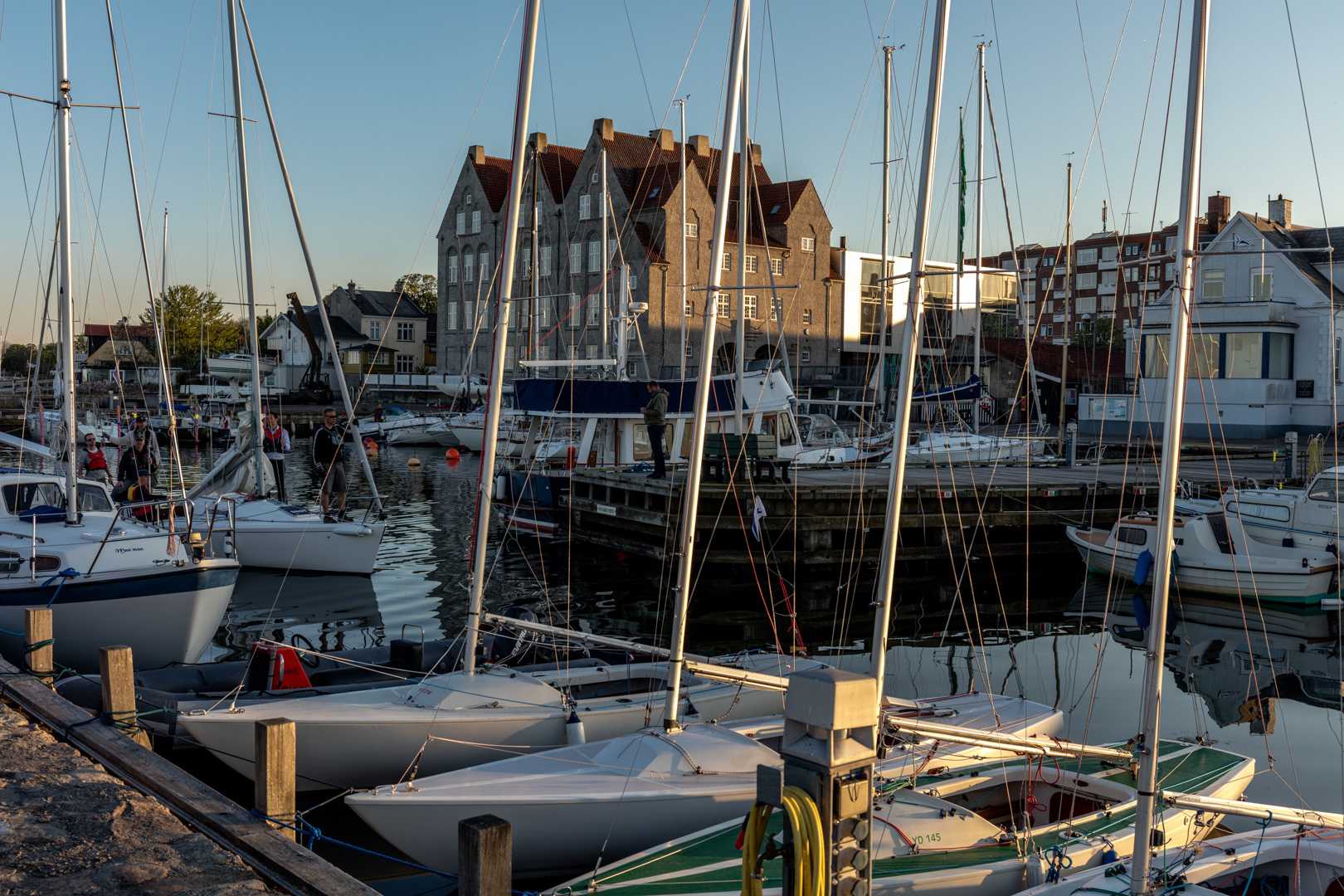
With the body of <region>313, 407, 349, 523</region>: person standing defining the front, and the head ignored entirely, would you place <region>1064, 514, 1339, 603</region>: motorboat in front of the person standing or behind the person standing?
in front

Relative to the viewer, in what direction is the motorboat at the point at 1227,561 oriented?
to the viewer's left

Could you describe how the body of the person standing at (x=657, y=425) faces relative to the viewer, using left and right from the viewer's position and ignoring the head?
facing to the left of the viewer

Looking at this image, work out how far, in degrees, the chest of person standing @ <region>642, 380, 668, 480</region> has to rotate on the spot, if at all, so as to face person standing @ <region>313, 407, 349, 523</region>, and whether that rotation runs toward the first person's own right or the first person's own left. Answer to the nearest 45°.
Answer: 0° — they already face them

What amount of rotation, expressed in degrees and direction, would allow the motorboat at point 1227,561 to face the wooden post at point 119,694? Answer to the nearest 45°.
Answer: approximately 45° to its left

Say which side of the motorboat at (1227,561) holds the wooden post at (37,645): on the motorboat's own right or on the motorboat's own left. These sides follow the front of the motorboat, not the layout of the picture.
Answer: on the motorboat's own left

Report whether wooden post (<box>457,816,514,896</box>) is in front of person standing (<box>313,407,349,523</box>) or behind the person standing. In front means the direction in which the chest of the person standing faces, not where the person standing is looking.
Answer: in front

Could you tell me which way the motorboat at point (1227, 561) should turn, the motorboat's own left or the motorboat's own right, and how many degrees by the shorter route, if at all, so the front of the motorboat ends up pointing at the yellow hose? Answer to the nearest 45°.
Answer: approximately 90° to the motorboat's own left

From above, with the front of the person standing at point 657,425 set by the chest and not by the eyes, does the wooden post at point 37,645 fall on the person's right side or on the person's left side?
on the person's left side

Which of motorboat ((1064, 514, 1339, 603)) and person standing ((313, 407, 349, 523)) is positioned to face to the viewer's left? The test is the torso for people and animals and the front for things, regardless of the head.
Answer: the motorboat

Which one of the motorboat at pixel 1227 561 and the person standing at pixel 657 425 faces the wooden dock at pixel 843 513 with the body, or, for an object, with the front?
the motorboat

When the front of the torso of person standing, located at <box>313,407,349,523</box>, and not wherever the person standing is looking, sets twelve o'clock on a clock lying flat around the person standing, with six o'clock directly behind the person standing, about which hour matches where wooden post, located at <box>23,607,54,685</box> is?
The wooden post is roughly at 2 o'clock from the person standing.

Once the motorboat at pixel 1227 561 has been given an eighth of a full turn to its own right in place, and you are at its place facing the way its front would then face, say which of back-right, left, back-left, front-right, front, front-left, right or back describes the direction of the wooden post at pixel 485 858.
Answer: back-left
